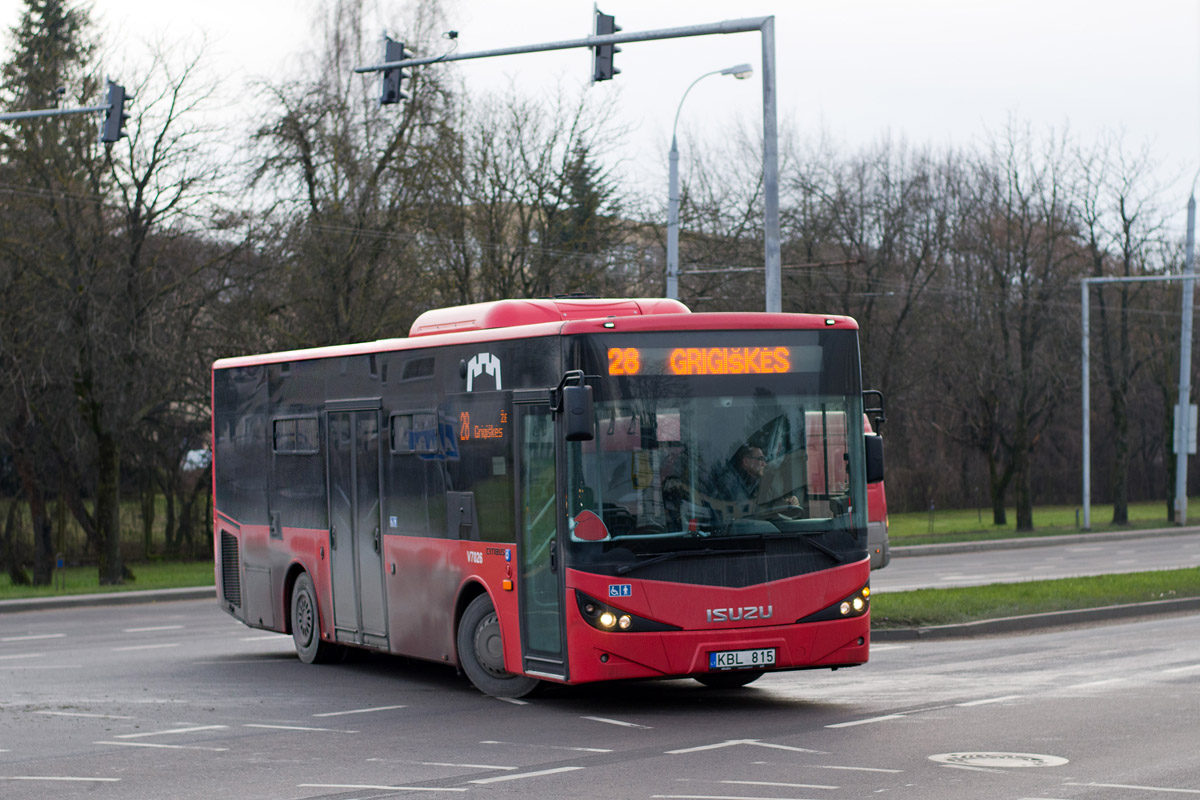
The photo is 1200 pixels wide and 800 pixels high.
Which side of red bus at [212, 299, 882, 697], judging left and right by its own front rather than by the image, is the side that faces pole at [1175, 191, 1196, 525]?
left

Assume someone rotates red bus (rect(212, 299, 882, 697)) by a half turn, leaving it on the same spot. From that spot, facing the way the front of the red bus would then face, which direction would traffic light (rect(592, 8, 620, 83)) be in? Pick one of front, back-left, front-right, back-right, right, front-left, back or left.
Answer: front-right

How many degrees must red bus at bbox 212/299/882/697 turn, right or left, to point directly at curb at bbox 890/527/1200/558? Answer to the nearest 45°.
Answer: approximately 135° to its left

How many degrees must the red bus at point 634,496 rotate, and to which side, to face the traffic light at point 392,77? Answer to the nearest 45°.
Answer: approximately 135° to its left

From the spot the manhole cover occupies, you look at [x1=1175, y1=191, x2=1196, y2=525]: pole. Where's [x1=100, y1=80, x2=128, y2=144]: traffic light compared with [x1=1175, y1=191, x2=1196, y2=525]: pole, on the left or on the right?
left

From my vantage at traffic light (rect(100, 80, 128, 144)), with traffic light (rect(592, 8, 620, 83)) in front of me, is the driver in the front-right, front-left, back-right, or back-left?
front-right

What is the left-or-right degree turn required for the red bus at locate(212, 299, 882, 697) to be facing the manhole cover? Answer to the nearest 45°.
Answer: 0° — it already faces it

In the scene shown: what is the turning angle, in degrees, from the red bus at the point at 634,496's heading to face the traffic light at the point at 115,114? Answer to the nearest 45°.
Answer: approximately 180°

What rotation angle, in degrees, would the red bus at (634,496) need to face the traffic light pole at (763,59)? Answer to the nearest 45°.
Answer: approximately 135° to its left

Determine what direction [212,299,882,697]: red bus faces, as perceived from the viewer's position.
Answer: facing the viewer and to the right of the viewer
